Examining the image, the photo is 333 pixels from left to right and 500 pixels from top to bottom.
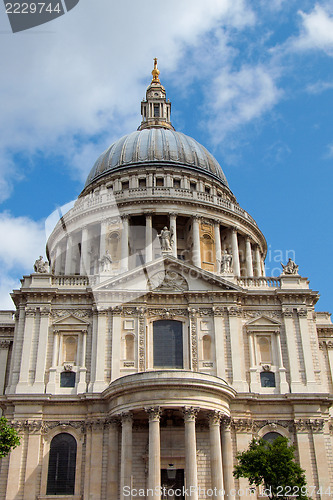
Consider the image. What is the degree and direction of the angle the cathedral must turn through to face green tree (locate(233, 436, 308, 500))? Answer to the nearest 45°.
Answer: approximately 45° to its left

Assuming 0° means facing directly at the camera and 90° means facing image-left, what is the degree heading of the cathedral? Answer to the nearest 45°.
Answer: approximately 0°

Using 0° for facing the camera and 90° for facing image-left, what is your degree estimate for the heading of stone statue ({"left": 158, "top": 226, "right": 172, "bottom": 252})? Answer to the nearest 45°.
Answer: approximately 0°
